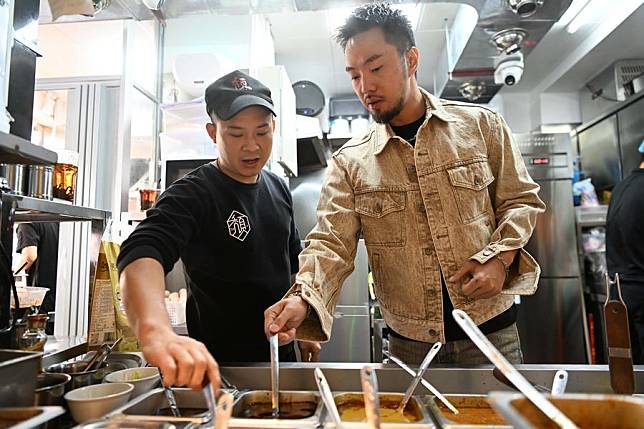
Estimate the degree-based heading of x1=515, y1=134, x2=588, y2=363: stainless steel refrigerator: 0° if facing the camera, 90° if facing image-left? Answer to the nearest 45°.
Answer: approximately 0°

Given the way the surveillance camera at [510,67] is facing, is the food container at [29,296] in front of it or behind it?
in front

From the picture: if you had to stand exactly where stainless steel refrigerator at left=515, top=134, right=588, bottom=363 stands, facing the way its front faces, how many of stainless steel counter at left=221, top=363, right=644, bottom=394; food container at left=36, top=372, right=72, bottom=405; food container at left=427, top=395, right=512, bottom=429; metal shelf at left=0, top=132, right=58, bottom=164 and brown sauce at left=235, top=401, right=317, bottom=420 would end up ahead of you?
5
